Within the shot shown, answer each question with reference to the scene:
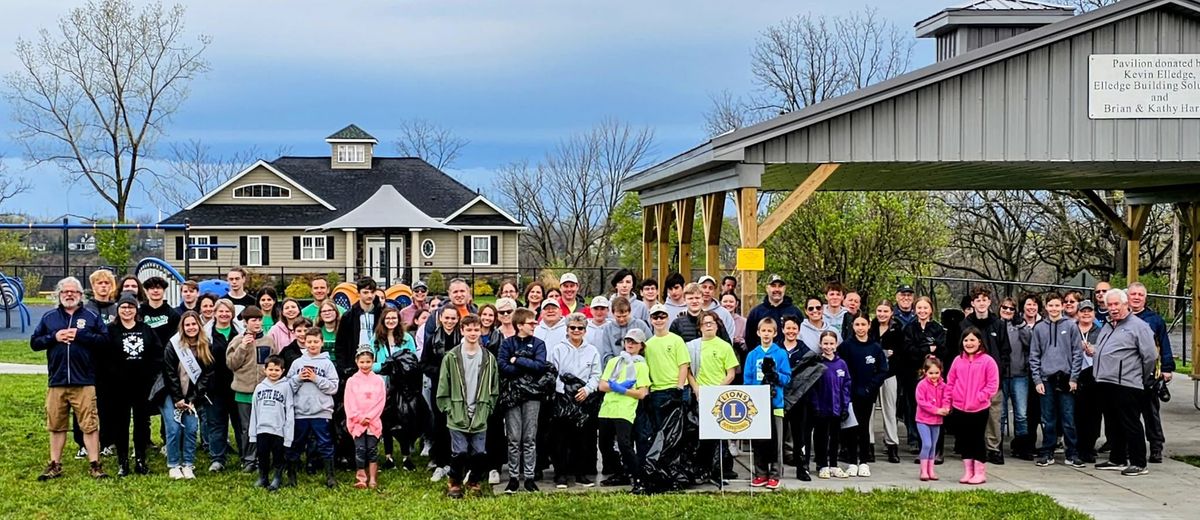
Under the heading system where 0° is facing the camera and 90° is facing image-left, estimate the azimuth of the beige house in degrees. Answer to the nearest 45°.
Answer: approximately 0°

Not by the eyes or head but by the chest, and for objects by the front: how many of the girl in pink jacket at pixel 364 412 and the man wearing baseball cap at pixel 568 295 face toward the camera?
2

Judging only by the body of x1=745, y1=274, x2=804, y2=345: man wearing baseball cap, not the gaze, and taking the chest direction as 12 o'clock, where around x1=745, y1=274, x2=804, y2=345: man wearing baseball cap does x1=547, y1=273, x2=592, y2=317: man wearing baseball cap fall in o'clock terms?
x1=547, y1=273, x2=592, y2=317: man wearing baseball cap is roughly at 3 o'clock from x1=745, y1=274, x2=804, y2=345: man wearing baseball cap.

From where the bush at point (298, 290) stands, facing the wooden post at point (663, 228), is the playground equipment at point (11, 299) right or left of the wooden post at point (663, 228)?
right

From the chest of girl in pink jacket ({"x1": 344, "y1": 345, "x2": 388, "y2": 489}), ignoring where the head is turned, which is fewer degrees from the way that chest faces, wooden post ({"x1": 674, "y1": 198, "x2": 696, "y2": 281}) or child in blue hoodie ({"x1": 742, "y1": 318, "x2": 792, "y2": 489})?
the child in blue hoodie

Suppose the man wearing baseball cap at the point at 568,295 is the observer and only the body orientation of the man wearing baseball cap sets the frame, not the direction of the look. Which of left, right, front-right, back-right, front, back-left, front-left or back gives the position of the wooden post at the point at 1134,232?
back-left
